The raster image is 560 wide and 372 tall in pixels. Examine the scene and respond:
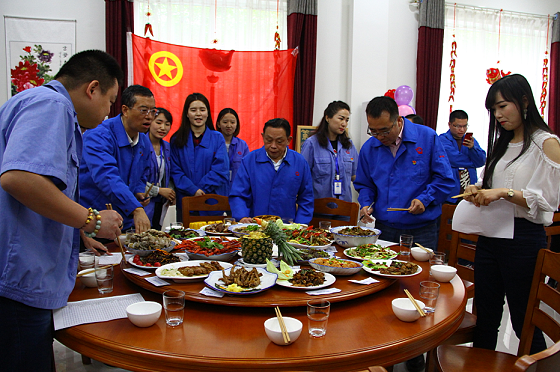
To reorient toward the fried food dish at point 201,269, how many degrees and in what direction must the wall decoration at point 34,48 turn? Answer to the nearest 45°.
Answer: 0° — it already faces it

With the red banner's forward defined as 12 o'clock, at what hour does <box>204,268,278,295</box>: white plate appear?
The white plate is roughly at 12 o'clock from the red banner.

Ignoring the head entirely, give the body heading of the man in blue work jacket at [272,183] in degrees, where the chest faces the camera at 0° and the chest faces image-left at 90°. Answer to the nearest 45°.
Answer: approximately 0°

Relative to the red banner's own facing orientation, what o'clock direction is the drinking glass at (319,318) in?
The drinking glass is roughly at 12 o'clock from the red banner.
